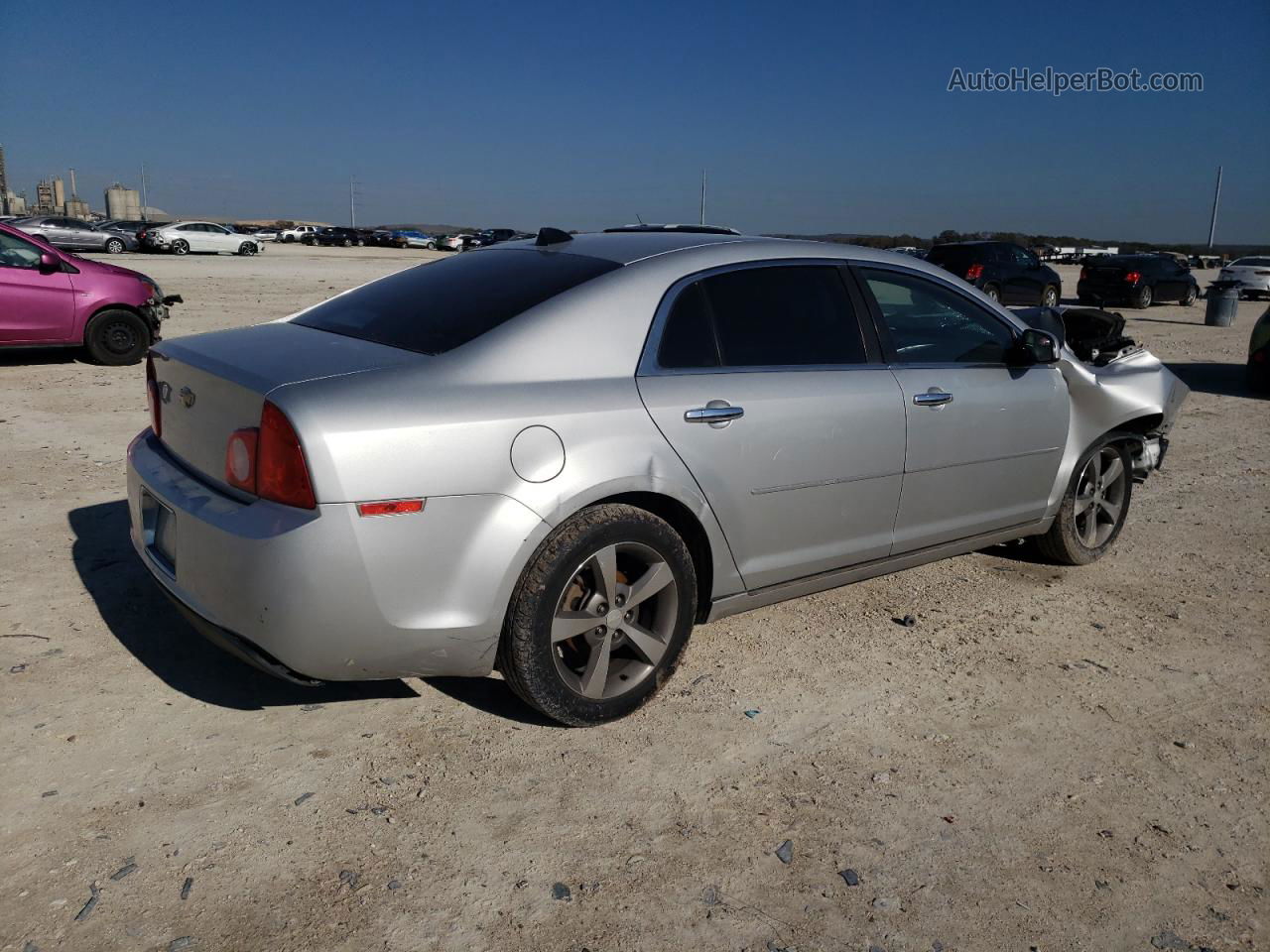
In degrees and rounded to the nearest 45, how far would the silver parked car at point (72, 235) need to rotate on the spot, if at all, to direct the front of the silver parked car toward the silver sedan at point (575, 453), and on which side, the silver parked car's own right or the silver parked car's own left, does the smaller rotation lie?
approximately 90° to the silver parked car's own right

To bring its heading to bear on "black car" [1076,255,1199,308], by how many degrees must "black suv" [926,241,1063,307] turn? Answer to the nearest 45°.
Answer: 0° — it already faces it

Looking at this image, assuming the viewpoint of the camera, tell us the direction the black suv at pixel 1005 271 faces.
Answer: facing away from the viewer and to the right of the viewer

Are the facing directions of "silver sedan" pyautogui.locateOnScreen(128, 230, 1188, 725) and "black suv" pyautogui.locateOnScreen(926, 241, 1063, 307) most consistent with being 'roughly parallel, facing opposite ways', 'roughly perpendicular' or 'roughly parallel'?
roughly parallel

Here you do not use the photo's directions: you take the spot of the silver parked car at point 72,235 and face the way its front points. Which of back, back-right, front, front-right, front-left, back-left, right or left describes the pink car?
right

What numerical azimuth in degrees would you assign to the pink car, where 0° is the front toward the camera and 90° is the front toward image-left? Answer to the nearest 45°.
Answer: approximately 270°

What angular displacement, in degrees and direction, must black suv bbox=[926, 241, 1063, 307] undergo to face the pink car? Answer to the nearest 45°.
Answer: approximately 180°

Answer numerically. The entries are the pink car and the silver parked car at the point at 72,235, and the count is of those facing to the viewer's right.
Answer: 2

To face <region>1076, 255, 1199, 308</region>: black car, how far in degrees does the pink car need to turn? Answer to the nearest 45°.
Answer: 0° — it already faces it

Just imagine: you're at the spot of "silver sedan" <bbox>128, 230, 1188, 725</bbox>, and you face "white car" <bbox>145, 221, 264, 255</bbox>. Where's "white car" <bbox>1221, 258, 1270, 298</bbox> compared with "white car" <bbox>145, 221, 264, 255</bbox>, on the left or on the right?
right

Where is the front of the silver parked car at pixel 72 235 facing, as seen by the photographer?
facing to the right of the viewer

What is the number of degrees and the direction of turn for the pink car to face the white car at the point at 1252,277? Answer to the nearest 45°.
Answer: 0° — it already faces it
